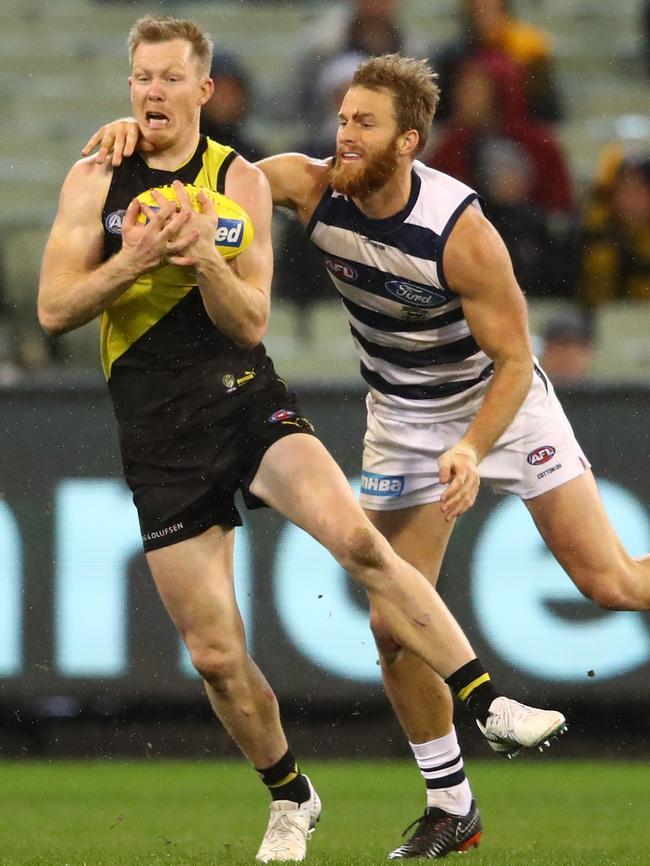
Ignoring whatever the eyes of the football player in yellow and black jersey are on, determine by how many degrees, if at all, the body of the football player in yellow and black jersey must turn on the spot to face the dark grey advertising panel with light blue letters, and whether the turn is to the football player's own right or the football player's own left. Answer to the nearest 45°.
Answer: approximately 180°

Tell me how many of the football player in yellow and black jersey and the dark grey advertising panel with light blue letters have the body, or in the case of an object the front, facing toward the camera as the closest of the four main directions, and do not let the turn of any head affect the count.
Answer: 2

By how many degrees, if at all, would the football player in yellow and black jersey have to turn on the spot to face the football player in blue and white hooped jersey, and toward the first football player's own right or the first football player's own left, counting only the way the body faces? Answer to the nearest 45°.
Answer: approximately 135° to the first football player's own left

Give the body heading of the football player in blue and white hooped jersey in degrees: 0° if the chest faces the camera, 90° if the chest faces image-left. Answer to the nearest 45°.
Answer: approximately 45°

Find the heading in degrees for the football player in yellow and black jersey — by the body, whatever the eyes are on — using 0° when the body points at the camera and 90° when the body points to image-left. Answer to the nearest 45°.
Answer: approximately 0°
